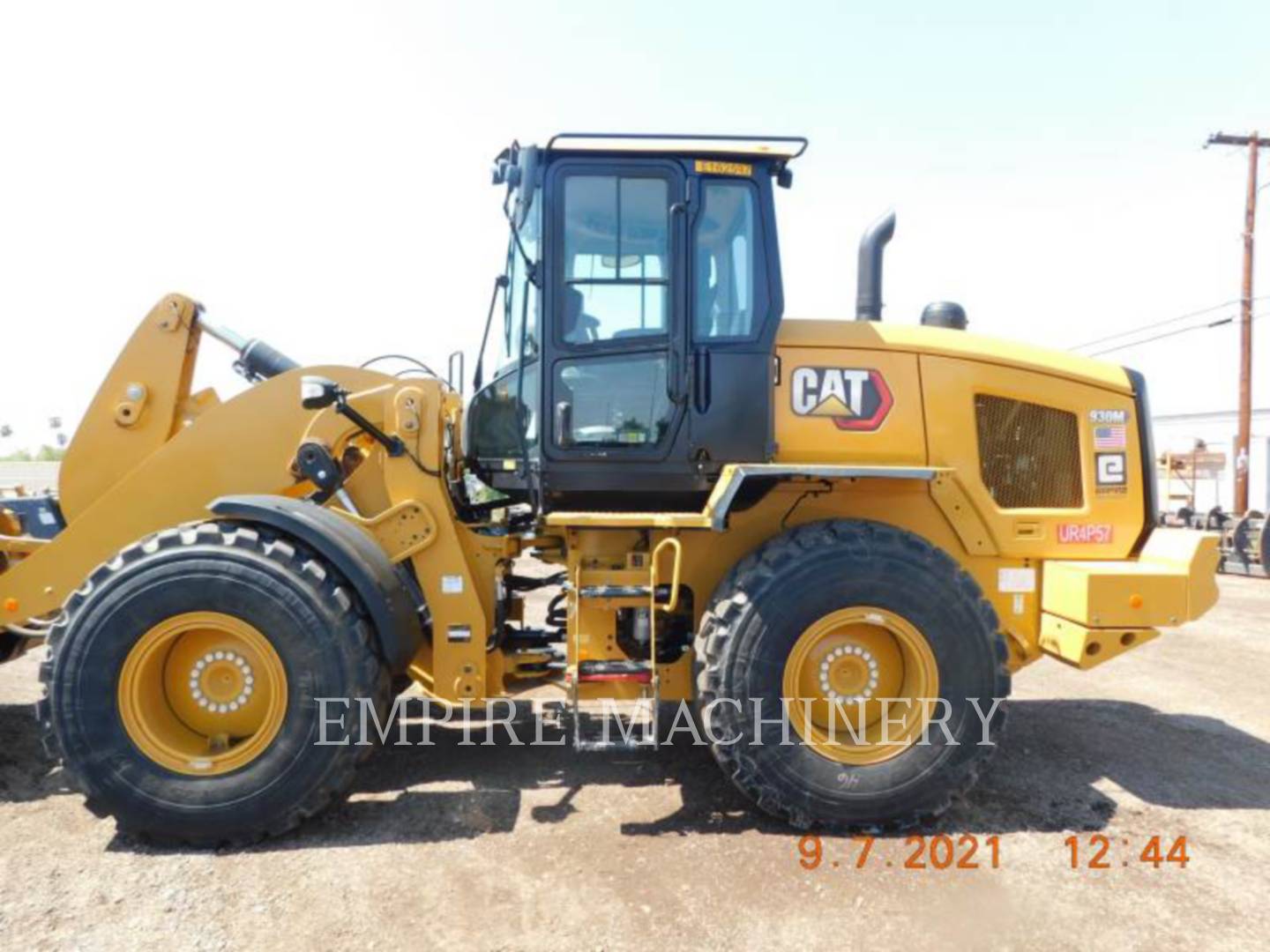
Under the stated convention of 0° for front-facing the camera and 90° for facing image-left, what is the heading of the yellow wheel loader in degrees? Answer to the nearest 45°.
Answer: approximately 90°

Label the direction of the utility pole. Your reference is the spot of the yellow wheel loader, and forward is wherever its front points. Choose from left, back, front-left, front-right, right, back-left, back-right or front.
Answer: back-right
